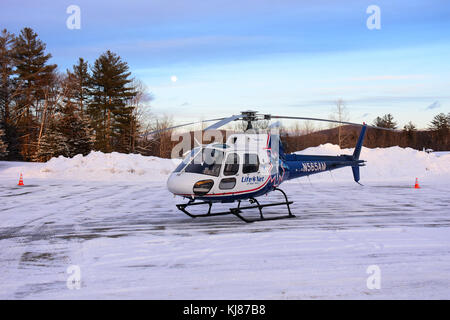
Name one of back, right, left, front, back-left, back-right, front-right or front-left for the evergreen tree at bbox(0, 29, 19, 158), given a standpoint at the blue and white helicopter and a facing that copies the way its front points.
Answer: right

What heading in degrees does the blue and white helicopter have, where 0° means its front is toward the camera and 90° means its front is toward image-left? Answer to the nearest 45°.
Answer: approximately 45°

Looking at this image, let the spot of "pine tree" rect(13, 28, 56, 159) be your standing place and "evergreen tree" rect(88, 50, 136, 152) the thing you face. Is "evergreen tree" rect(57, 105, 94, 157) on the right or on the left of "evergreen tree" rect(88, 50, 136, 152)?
right

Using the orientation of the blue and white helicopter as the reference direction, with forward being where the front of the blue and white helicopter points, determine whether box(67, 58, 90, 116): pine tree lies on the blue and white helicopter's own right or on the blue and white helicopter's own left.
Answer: on the blue and white helicopter's own right

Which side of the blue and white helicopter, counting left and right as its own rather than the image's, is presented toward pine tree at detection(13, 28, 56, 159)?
right

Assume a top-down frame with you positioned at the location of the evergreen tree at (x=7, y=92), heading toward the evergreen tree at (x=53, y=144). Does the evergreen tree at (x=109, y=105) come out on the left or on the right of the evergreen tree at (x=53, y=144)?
left
